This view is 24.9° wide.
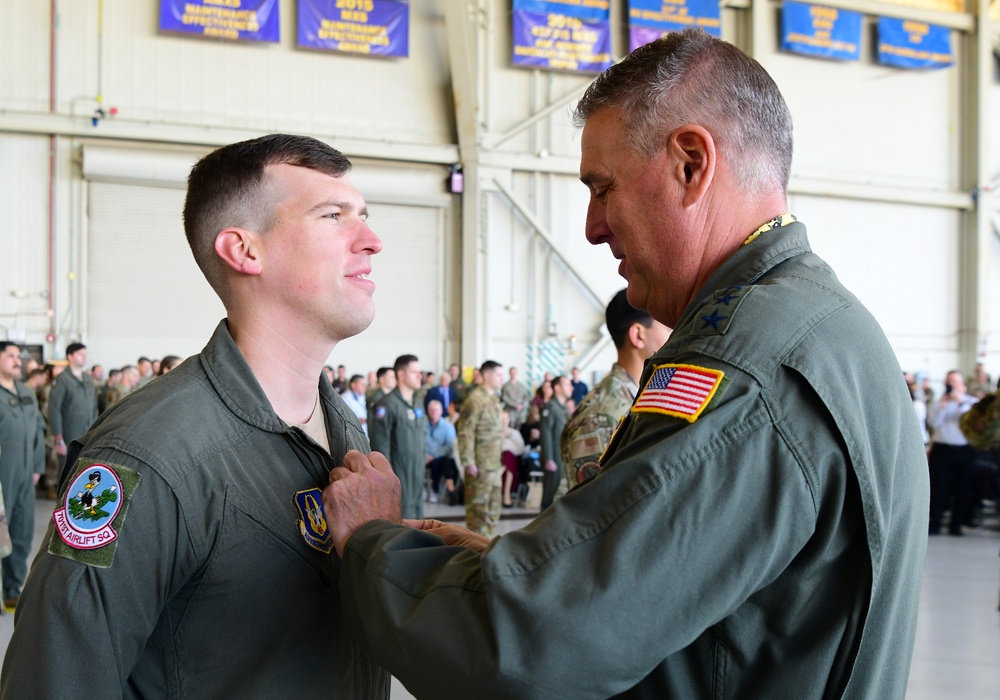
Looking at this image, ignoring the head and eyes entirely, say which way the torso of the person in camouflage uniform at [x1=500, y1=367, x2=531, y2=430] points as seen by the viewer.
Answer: toward the camera

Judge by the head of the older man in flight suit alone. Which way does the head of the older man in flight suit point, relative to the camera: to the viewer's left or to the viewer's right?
to the viewer's left

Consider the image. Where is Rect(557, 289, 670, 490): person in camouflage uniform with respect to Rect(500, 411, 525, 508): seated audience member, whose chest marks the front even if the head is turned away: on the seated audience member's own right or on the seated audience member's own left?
on the seated audience member's own left

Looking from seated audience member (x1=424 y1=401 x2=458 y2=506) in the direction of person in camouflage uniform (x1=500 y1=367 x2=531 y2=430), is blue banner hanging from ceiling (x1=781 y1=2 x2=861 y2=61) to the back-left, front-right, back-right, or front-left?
front-right

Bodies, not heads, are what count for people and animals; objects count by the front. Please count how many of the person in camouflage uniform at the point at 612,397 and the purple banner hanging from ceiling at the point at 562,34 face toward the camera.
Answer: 1

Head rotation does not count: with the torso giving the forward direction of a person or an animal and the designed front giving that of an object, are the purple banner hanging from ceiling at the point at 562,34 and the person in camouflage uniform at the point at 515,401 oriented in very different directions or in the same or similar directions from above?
same or similar directions

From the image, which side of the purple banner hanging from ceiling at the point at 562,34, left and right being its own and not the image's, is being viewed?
front

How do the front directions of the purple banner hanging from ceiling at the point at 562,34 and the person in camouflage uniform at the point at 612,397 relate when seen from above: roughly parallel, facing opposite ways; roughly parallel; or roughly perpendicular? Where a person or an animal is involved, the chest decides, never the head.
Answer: roughly perpendicular

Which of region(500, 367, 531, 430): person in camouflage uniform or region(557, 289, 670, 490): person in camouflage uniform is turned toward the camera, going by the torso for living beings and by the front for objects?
region(500, 367, 531, 430): person in camouflage uniform

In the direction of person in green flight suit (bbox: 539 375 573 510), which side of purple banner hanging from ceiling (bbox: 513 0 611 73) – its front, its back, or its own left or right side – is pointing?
front

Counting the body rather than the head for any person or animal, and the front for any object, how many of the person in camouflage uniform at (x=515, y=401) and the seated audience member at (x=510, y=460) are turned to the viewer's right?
0
